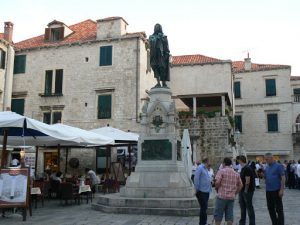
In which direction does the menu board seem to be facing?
toward the camera

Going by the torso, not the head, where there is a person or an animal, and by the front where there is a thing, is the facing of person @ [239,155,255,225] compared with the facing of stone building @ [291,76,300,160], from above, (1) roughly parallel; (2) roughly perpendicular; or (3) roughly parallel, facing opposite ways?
roughly perpendicular

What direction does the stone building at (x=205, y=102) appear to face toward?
toward the camera

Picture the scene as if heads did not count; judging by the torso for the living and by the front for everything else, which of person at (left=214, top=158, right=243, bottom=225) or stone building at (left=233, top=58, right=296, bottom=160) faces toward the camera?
the stone building

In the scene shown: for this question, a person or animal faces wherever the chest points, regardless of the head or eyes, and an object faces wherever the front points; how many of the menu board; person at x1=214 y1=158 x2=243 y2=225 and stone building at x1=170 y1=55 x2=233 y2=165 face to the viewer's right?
0

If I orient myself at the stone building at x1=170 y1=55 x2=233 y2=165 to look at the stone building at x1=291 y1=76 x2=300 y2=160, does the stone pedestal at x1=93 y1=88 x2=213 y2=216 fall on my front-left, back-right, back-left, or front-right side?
back-right

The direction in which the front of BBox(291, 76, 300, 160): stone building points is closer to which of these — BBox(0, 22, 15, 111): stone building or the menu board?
the menu board

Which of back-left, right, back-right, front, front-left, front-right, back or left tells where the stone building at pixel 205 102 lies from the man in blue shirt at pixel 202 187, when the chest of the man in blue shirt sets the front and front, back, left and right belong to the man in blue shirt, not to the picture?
left

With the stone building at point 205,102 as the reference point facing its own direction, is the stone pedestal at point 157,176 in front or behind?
in front

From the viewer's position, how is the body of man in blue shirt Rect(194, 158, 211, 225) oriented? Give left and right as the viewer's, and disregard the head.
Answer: facing to the right of the viewer

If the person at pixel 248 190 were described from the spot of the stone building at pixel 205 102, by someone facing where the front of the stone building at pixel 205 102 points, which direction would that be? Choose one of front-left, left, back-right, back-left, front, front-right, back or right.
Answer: front

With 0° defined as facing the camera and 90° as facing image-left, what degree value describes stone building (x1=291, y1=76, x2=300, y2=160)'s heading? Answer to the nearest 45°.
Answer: approximately 0°

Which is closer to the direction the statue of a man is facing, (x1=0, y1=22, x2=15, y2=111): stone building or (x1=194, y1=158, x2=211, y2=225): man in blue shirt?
the man in blue shirt
